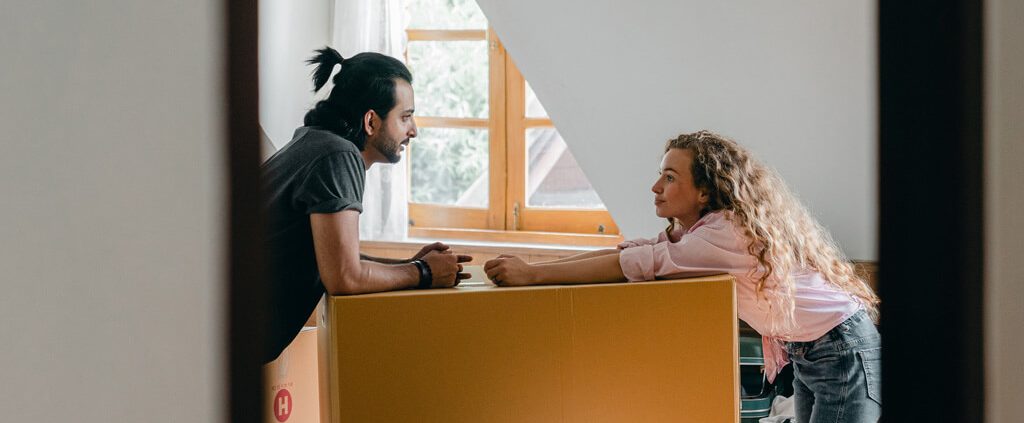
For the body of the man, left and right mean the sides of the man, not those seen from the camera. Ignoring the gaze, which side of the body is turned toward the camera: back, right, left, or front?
right

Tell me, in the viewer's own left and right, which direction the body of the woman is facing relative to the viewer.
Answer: facing to the left of the viewer

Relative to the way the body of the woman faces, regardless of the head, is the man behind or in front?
in front

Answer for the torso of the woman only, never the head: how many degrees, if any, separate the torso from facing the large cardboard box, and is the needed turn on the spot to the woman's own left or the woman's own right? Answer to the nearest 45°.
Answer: approximately 45° to the woman's own left

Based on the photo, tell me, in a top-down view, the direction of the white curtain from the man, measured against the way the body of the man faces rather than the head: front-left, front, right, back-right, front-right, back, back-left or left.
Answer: left

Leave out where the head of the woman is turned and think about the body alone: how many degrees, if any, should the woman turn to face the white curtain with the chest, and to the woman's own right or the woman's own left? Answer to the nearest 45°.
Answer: approximately 45° to the woman's own right

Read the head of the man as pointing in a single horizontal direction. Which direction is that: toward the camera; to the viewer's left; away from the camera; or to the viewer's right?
to the viewer's right

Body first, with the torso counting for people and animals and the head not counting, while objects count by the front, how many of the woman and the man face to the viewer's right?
1

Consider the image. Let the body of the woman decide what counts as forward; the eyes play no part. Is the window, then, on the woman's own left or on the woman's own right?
on the woman's own right

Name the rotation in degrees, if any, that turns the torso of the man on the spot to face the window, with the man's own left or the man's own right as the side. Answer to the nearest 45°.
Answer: approximately 90° to the man's own left

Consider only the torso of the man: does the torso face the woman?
yes
